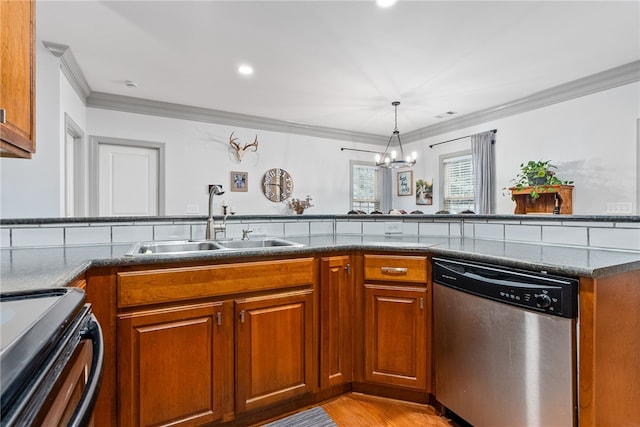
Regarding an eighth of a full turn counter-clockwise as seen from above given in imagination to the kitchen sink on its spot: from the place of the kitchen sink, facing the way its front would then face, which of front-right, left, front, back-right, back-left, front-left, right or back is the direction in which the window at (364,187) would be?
left

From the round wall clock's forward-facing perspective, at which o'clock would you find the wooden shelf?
The wooden shelf is roughly at 10 o'clock from the round wall clock.

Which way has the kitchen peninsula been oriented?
toward the camera

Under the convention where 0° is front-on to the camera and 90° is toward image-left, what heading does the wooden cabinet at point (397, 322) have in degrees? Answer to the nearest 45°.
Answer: approximately 0°

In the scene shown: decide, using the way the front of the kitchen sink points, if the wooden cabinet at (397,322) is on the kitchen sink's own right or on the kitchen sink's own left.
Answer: on the kitchen sink's own left

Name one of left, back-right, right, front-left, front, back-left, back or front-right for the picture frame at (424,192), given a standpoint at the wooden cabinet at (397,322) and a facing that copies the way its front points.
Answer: back

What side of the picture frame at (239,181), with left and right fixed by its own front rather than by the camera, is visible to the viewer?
front

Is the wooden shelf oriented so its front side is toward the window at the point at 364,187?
no

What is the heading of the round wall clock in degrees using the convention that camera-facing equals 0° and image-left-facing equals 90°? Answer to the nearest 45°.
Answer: approximately 0°

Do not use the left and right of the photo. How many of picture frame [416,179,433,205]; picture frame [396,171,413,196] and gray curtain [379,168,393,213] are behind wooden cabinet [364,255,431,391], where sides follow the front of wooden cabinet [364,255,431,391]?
3

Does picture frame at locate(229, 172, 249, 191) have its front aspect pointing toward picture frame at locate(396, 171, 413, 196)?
no

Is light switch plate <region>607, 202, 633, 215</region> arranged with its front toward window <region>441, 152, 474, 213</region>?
no

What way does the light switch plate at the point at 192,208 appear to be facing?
toward the camera

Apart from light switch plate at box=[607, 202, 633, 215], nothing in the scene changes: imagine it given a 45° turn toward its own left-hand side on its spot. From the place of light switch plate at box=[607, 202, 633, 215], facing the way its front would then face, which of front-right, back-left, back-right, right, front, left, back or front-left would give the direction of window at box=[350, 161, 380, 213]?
back-right

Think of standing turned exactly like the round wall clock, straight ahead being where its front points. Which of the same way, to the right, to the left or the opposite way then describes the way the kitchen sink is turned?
the same way

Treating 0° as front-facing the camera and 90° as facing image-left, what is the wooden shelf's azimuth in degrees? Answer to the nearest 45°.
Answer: approximately 45°
